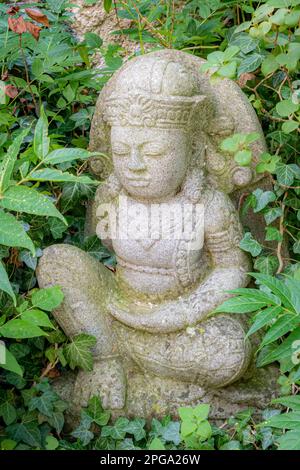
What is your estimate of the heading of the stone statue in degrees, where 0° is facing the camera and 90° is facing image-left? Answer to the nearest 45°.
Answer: approximately 45°

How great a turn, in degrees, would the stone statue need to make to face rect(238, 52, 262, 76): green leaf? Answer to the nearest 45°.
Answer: approximately 180°

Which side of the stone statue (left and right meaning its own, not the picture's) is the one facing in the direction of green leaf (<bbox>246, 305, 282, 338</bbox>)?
left

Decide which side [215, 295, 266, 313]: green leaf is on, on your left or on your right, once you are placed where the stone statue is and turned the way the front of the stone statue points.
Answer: on your left
